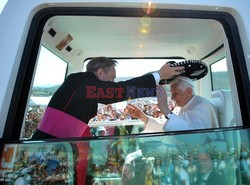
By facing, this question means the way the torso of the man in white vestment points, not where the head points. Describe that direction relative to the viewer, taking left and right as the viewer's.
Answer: facing to the left of the viewer

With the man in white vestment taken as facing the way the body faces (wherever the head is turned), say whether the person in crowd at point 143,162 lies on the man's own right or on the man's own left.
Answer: on the man's own left

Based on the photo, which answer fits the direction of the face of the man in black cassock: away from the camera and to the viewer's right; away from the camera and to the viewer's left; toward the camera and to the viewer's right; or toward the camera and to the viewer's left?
away from the camera and to the viewer's right

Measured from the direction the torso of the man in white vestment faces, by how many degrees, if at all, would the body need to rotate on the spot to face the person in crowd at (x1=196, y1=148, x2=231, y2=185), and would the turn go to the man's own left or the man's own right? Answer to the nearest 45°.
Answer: approximately 90° to the man's own left
